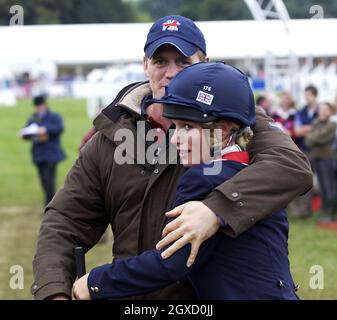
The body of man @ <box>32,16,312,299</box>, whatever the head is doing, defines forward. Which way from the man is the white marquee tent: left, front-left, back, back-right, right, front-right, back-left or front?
back

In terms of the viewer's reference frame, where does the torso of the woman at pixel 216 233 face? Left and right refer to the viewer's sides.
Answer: facing to the left of the viewer

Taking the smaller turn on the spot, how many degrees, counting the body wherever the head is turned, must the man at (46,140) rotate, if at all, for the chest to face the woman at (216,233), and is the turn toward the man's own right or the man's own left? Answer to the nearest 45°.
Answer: approximately 45° to the man's own left

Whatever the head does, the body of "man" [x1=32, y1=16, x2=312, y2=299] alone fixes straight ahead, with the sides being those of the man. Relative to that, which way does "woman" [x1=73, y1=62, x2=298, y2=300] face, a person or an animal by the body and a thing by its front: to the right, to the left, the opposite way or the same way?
to the right

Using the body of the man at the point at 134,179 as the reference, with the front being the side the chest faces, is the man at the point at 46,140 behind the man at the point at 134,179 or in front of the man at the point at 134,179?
behind

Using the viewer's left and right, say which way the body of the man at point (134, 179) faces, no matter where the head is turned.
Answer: facing the viewer

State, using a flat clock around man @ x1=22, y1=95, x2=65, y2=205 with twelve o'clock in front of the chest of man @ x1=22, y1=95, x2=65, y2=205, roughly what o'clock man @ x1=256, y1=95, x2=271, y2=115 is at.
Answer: man @ x1=256, y1=95, x2=271, y2=115 is roughly at 8 o'clock from man @ x1=22, y1=95, x2=65, y2=205.

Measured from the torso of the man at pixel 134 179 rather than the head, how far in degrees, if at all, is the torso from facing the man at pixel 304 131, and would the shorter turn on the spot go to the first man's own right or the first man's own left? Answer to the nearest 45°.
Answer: approximately 180°

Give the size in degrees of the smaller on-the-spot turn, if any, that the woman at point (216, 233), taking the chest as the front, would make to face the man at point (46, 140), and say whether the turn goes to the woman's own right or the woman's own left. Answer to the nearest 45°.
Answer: approximately 90° to the woman's own right

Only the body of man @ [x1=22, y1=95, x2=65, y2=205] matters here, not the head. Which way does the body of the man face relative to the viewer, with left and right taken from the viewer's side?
facing the viewer and to the left of the viewer

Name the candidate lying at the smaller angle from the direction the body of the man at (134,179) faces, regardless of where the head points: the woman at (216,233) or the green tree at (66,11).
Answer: the woman

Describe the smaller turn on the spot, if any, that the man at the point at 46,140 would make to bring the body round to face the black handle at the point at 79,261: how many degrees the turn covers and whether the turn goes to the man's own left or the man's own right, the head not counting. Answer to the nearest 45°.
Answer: approximately 45° to the man's own left

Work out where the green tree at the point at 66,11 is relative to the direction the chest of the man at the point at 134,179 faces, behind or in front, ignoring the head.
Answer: behind
